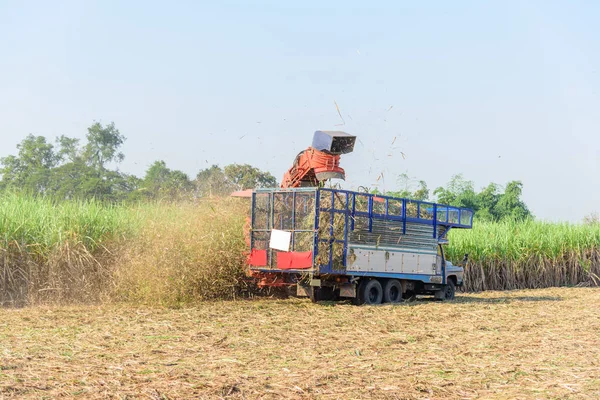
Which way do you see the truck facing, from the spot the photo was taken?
facing away from the viewer and to the right of the viewer

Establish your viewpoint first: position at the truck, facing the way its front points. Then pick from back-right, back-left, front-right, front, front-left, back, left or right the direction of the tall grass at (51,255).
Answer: back-left

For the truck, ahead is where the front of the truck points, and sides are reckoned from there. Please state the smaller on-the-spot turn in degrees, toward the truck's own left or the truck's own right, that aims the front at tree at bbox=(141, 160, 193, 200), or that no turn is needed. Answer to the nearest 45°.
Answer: approximately 90° to the truck's own left

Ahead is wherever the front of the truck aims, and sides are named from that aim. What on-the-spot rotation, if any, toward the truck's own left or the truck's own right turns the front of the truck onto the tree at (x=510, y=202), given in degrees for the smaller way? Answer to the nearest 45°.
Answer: approximately 45° to the truck's own left

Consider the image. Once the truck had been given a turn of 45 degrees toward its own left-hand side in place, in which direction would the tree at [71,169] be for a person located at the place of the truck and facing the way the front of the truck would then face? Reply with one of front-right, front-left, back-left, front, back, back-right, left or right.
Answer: front-left

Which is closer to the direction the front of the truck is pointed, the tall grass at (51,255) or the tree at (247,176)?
the tree

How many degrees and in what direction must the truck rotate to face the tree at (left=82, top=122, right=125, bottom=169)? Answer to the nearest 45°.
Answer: approximately 90° to its left

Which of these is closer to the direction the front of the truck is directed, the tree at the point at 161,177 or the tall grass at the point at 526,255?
the tall grass

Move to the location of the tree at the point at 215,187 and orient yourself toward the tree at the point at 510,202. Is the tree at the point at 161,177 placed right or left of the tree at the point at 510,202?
left
